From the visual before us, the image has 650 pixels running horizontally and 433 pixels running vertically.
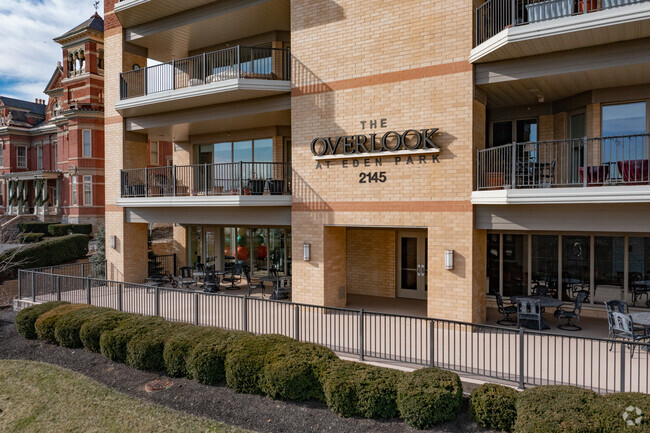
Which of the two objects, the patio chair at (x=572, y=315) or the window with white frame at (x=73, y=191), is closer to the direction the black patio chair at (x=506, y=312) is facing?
the patio chair

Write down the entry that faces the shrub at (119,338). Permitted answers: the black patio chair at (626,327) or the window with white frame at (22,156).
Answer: the window with white frame

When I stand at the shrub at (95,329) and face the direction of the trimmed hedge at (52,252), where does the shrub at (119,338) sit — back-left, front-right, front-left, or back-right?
back-right

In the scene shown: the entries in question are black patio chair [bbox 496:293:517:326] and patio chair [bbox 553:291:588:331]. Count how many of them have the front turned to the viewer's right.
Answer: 1

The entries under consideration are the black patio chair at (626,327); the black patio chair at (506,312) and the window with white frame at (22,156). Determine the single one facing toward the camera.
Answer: the window with white frame

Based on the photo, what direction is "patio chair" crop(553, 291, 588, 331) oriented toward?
to the viewer's left

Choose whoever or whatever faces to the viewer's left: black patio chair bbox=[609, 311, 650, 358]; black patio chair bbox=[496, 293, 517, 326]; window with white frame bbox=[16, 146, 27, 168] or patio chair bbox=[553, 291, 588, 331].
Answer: the patio chair

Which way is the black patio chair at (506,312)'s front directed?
to the viewer's right

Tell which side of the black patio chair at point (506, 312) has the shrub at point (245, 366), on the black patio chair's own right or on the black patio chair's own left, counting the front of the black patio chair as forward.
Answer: on the black patio chair's own right
